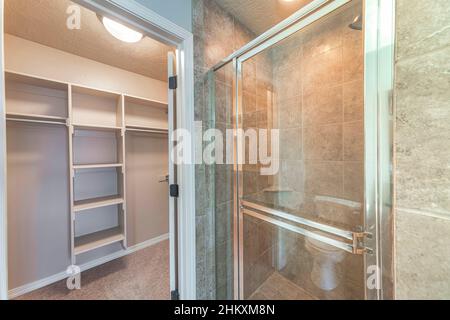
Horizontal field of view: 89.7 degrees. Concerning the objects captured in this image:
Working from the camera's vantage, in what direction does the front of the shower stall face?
facing the viewer and to the left of the viewer

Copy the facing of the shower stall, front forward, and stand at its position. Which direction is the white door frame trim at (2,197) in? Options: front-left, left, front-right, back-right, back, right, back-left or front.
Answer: front
